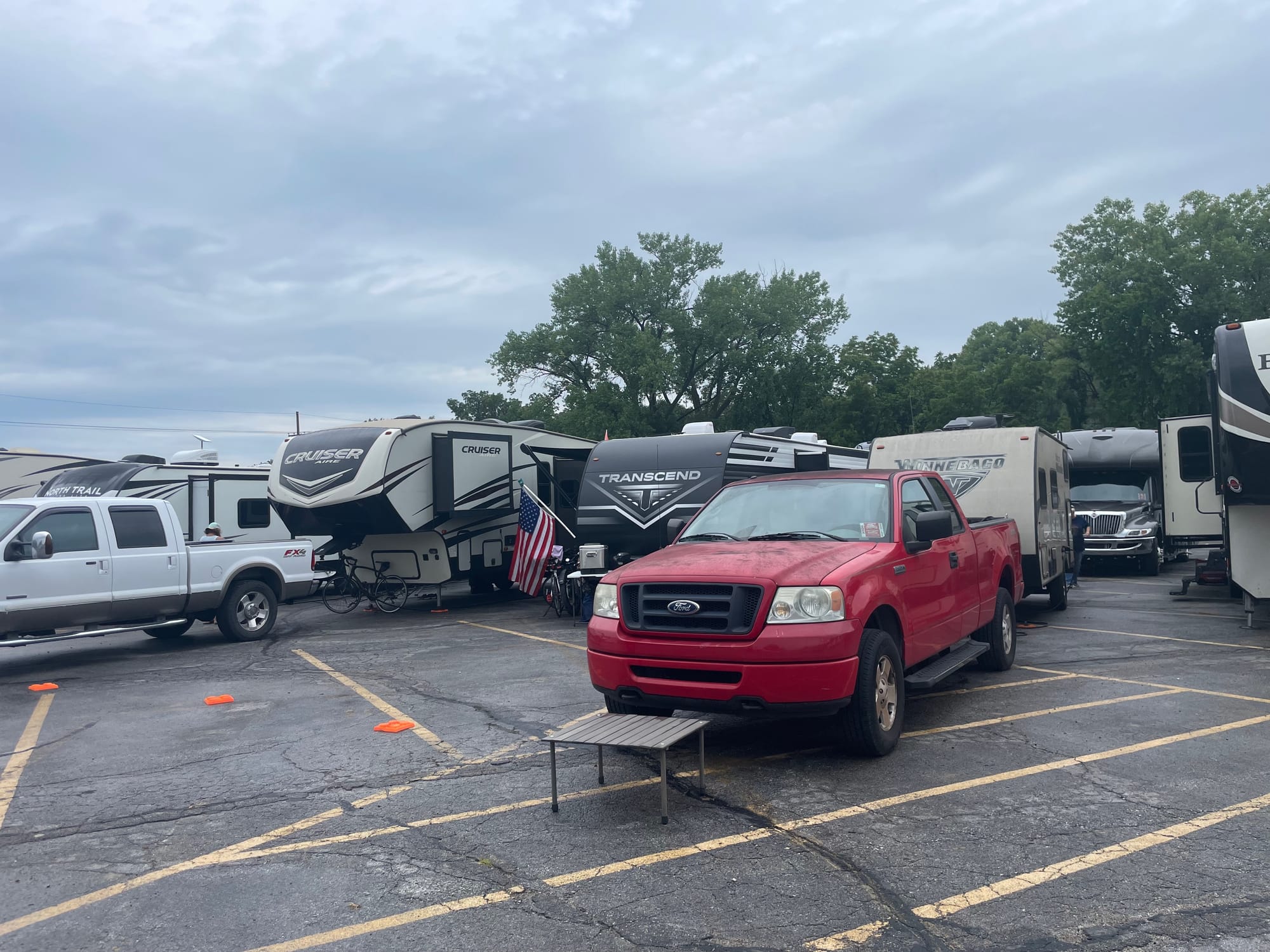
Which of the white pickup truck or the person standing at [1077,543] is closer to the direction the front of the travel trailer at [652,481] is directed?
the white pickup truck

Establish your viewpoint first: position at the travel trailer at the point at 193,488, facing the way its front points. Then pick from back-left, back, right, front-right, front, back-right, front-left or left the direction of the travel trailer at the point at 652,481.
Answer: left

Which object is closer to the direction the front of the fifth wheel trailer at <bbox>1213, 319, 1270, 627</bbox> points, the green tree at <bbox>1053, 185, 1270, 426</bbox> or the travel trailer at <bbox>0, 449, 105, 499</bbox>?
the travel trailer

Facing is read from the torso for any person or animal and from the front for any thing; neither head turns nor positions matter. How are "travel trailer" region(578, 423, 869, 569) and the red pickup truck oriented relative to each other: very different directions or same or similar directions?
same or similar directions

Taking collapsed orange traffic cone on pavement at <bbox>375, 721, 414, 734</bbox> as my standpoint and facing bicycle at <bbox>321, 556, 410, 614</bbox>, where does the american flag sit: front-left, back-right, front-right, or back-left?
front-right

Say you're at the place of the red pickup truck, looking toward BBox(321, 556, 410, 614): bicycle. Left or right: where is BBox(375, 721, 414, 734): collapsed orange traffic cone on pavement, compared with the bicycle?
left

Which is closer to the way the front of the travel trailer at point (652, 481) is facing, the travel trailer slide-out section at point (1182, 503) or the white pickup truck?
the white pickup truck

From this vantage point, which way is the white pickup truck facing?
to the viewer's left

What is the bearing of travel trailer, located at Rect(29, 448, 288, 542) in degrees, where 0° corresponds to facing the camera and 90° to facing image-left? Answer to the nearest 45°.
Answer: approximately 45°

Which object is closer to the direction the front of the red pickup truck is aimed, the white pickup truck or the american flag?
the white pickup truck

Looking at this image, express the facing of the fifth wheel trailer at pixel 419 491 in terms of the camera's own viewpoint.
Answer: facing the viewer and to the left of the viewer

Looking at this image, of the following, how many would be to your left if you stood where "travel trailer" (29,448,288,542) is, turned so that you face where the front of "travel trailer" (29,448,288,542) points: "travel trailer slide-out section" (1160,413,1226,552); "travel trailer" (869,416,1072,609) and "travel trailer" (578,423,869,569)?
3

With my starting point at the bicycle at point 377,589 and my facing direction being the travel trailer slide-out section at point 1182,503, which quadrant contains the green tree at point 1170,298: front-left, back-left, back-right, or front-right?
front-left

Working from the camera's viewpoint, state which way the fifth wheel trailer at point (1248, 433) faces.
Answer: facing the viewer

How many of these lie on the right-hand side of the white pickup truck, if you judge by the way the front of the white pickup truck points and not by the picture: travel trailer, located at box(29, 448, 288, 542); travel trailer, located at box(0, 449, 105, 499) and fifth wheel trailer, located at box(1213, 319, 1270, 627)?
2

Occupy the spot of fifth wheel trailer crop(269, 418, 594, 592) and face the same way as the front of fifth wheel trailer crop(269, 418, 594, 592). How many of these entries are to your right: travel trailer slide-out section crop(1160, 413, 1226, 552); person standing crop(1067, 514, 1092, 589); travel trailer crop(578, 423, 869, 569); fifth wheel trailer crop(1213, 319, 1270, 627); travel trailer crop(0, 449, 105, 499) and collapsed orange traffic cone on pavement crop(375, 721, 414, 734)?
1

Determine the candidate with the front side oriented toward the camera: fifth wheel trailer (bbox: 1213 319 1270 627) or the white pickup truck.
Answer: the fifth wheel trailer

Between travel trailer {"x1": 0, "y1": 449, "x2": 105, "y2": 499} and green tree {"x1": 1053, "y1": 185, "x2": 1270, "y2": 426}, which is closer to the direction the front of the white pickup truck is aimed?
the travel trailer

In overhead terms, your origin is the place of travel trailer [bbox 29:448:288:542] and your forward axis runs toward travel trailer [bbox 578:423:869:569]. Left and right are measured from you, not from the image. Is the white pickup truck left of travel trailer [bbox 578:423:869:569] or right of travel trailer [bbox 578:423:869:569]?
right

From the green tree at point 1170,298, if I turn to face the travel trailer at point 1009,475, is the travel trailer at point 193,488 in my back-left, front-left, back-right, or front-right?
front-right

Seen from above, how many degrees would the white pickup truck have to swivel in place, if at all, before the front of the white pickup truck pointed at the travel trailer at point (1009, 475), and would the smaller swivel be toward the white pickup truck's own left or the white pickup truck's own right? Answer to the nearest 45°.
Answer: approximately 180°

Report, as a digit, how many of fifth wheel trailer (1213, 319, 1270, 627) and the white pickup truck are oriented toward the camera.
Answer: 1
